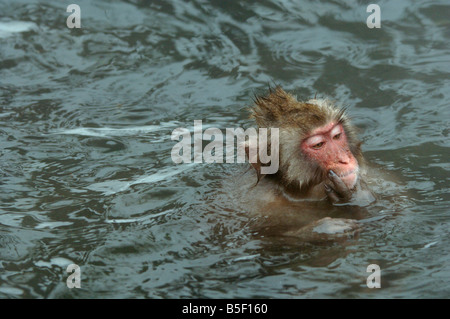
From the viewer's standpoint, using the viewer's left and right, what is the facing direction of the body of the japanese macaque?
facing the viewer and to the right of the viewer
